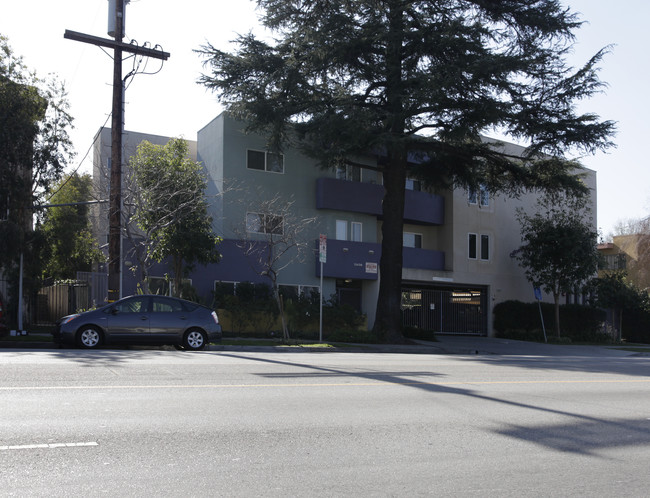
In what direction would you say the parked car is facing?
to the viewer's left

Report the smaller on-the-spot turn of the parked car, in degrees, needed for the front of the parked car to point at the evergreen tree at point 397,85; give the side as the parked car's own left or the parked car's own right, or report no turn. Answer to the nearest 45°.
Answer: approximately 135° to the parked car's own right

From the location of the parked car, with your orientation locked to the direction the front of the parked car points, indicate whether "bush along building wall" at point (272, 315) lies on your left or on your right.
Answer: on your right

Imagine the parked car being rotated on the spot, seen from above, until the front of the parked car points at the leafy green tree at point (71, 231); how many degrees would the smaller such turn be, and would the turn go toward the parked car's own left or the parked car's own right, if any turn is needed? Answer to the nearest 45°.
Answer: approximately 90° to the parked car's own right
